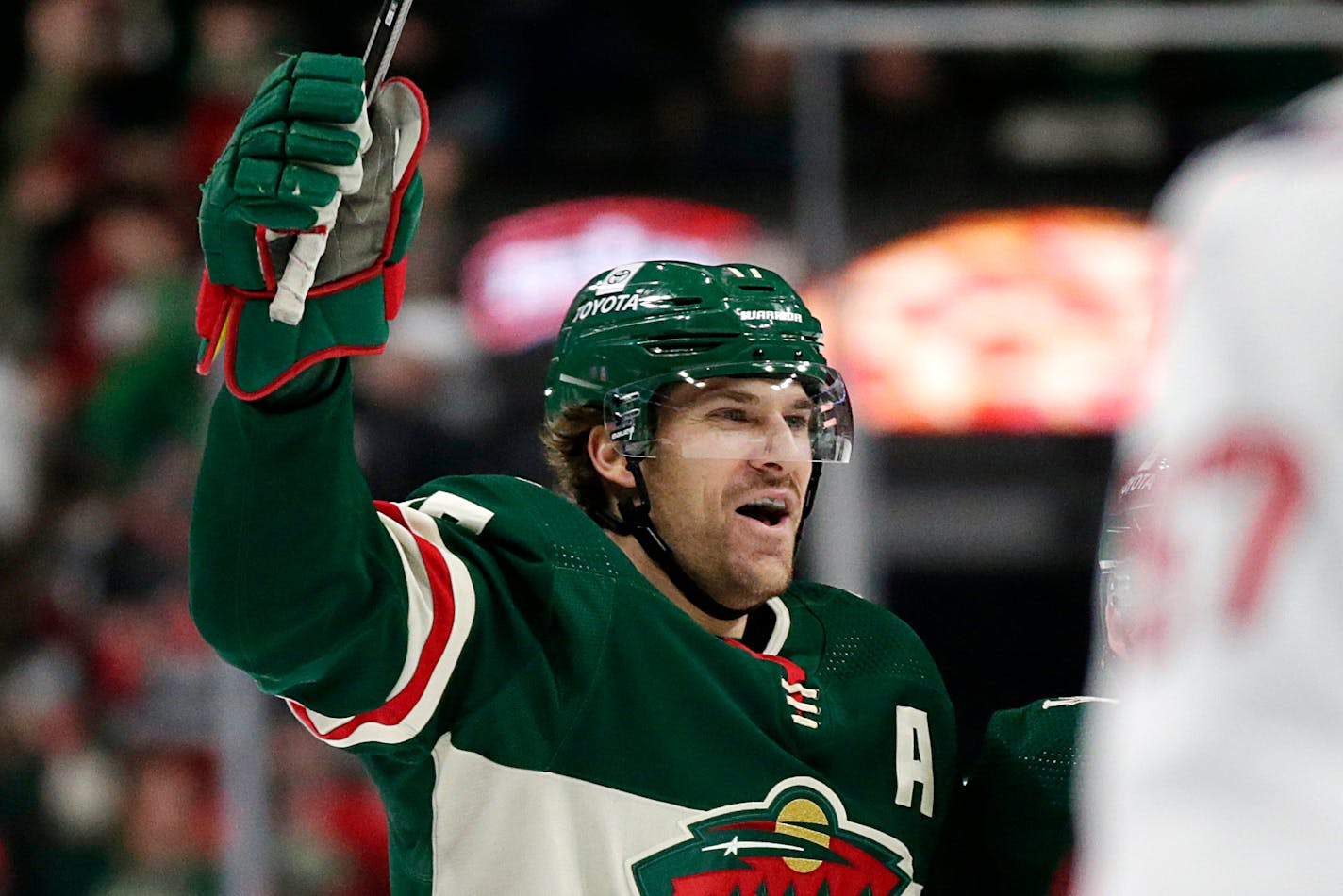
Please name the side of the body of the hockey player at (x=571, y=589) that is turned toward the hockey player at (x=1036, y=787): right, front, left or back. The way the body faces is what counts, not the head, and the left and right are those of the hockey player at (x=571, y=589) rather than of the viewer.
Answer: left

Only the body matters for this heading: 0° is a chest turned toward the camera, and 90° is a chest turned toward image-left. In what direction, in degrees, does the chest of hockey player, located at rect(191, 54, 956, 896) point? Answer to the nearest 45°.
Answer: approximately 315°

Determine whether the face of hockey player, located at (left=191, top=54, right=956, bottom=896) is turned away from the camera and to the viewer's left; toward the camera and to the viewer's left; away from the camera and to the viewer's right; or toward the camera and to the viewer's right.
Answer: toward the camera and to the viewer's right

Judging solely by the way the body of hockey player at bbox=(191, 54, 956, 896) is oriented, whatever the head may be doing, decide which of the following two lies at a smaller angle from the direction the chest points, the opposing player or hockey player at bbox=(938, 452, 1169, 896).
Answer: the opposing player
